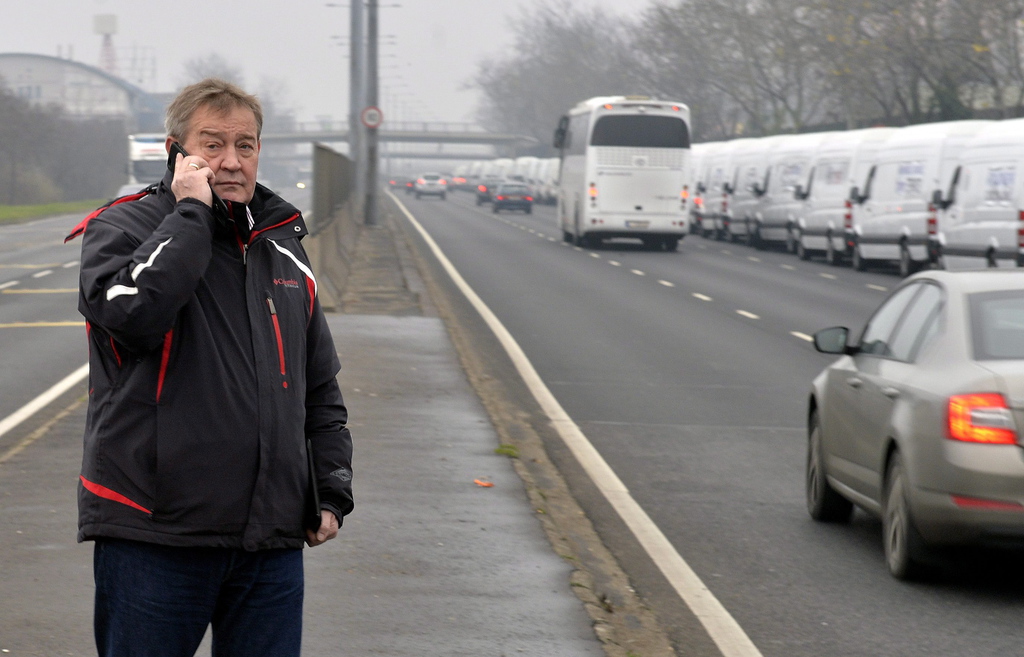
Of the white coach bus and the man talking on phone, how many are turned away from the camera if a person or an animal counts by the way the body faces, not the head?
1

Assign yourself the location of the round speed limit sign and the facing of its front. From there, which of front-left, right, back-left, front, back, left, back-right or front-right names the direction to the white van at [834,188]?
front-left

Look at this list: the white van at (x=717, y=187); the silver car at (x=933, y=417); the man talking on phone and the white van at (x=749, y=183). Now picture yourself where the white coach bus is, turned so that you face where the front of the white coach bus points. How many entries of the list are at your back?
2

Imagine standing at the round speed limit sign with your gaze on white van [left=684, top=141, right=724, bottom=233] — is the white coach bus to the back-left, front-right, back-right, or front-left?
front-right

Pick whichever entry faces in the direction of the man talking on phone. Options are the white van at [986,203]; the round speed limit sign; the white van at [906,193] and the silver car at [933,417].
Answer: the round speed limit sign

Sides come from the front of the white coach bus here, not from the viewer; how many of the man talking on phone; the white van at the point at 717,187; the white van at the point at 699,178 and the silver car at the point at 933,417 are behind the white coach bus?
2

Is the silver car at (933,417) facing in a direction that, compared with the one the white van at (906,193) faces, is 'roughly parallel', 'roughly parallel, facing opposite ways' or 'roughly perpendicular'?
roughly parallel

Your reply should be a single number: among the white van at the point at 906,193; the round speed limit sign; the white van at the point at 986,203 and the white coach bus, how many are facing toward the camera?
1

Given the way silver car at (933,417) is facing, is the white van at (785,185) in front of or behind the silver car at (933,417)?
in front

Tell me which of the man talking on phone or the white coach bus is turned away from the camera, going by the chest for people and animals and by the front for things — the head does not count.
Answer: the white coach bus

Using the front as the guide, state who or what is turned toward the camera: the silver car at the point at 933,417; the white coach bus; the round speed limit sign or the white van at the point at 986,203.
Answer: the round speed limit sign

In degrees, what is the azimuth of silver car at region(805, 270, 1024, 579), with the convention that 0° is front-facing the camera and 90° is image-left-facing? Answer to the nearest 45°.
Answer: approximately 135°

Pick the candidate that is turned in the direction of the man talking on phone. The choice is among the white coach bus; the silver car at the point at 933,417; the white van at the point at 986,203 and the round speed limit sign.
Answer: the round speed limit sign

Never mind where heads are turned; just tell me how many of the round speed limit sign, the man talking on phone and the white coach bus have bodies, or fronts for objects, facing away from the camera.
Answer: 1

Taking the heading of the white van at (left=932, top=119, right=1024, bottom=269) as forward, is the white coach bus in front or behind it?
in front

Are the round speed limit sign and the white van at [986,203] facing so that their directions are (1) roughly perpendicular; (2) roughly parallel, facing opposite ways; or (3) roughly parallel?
roughly parallel, facing opposite ways

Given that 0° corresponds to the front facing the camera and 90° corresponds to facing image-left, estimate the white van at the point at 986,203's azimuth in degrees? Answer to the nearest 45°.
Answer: approximately 135°

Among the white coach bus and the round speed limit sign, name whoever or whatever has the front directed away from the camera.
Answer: the white coach bus

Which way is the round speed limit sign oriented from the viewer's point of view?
toward the camera

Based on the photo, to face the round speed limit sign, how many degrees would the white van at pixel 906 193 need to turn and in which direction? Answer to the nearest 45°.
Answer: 0° — it already faces it

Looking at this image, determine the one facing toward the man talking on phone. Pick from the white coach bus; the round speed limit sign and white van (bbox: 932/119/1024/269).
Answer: the round speed limit sign

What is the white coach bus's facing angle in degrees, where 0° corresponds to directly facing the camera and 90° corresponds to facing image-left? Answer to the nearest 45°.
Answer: approximately 180°
